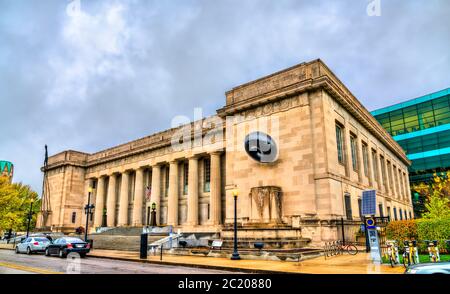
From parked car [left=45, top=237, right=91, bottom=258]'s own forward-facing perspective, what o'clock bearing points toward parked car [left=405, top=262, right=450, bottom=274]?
parked car [left=405, top=262, right=450, bottom=274] is roughly at 7 o'clock from parked car [left=45, top=237, right=91, bottom=258].

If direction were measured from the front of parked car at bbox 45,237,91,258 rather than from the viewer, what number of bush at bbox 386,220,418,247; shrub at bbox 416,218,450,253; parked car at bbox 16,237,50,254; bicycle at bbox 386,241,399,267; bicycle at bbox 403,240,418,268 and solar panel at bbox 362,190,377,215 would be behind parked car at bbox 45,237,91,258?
5

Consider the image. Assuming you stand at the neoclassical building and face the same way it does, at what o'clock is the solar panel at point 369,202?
The solar panel is roughly at 10 o'clock from the neoclassical building.

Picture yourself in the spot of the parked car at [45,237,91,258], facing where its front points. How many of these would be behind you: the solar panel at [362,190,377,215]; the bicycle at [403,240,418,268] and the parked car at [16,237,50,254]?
2

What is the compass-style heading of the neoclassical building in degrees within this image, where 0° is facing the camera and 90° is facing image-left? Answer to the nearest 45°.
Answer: approximately 45°

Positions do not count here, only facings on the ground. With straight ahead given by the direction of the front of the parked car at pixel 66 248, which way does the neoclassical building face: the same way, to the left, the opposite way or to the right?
to the left

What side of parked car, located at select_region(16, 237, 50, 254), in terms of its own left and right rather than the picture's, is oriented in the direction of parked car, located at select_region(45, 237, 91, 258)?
back

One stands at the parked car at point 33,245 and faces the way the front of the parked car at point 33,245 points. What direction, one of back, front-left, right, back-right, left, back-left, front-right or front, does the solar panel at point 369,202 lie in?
back
